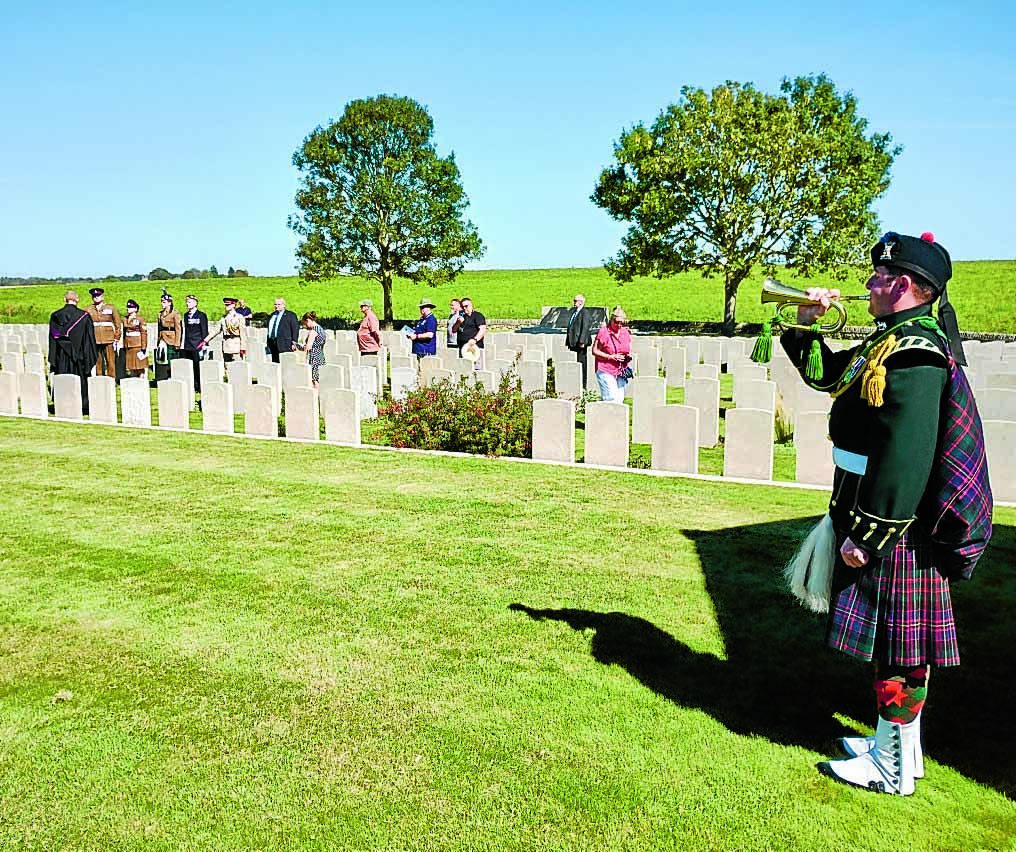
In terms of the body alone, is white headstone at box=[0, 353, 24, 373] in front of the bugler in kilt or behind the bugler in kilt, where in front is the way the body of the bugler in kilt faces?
in front

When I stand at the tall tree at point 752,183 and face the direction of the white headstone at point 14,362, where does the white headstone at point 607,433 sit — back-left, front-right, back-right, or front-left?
front-left

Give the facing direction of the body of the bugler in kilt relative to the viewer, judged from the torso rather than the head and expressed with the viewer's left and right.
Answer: facing to the left of the viewer

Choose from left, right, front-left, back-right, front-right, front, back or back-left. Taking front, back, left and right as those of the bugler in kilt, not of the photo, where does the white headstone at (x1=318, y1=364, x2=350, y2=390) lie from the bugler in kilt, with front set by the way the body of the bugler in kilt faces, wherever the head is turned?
front-right

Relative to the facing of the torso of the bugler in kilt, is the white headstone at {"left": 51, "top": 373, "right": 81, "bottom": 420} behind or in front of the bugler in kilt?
in front

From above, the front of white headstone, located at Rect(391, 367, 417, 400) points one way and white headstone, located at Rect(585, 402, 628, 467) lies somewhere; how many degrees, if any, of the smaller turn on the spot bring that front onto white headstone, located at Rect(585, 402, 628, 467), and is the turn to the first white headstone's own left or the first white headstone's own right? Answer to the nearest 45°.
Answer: approximately 90° to the first white headstone's own left

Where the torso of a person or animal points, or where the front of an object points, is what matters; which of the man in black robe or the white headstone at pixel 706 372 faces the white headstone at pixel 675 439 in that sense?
the white headstone at pixel 706 372

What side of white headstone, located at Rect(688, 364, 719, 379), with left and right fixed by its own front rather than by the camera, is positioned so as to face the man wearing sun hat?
right

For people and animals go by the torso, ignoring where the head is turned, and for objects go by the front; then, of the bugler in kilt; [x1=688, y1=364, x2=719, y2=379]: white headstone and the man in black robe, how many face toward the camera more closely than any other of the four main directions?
1

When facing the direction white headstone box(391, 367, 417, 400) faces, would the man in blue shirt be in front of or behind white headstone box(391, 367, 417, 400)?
behind

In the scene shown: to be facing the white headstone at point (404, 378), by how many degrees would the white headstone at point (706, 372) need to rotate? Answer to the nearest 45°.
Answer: approximately 90° to its right

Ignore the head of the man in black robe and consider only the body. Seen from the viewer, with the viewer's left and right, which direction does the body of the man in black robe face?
facing away from the viewer

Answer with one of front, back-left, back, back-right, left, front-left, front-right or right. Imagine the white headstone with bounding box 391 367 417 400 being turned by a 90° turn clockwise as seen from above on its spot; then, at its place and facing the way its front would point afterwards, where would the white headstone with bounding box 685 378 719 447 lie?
back

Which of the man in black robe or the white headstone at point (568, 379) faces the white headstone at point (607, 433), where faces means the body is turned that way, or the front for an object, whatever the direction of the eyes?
the white headstone at point (568, 379)
